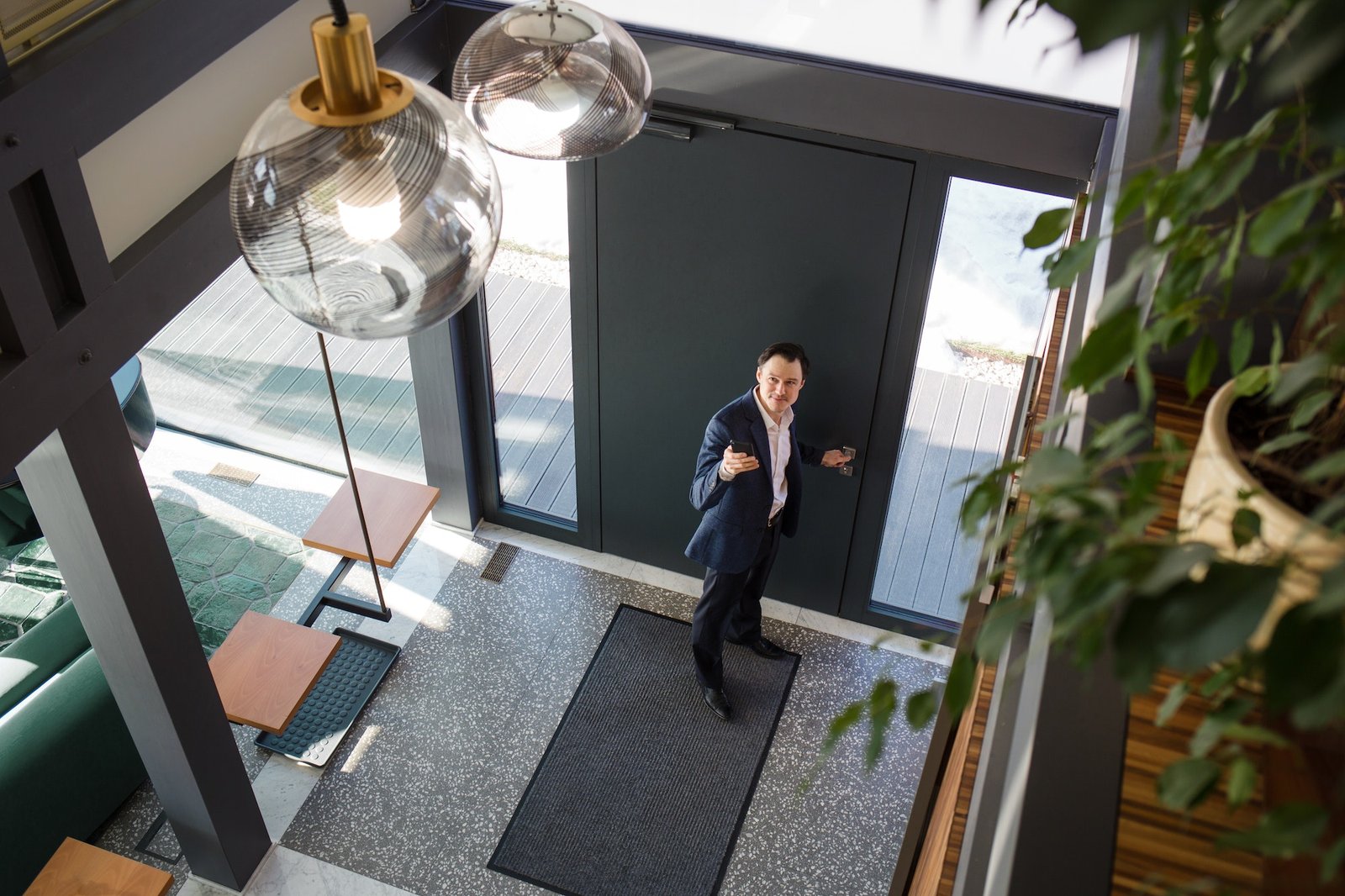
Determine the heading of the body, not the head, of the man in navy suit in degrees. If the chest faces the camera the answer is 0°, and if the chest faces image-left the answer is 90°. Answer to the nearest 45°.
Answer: approximately 315°

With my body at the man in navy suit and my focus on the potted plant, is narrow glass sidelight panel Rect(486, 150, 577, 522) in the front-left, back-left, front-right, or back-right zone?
back-right

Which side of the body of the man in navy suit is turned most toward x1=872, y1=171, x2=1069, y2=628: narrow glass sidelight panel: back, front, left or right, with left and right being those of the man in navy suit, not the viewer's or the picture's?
left

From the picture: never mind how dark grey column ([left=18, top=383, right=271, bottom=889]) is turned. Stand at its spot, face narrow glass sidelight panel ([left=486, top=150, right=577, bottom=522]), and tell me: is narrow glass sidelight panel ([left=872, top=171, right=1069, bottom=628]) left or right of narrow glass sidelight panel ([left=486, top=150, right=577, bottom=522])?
right

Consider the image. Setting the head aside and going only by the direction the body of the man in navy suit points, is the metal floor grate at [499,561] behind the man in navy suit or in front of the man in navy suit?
behind

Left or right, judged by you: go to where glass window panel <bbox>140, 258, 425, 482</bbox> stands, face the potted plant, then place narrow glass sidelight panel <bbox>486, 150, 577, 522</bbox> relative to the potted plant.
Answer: left
